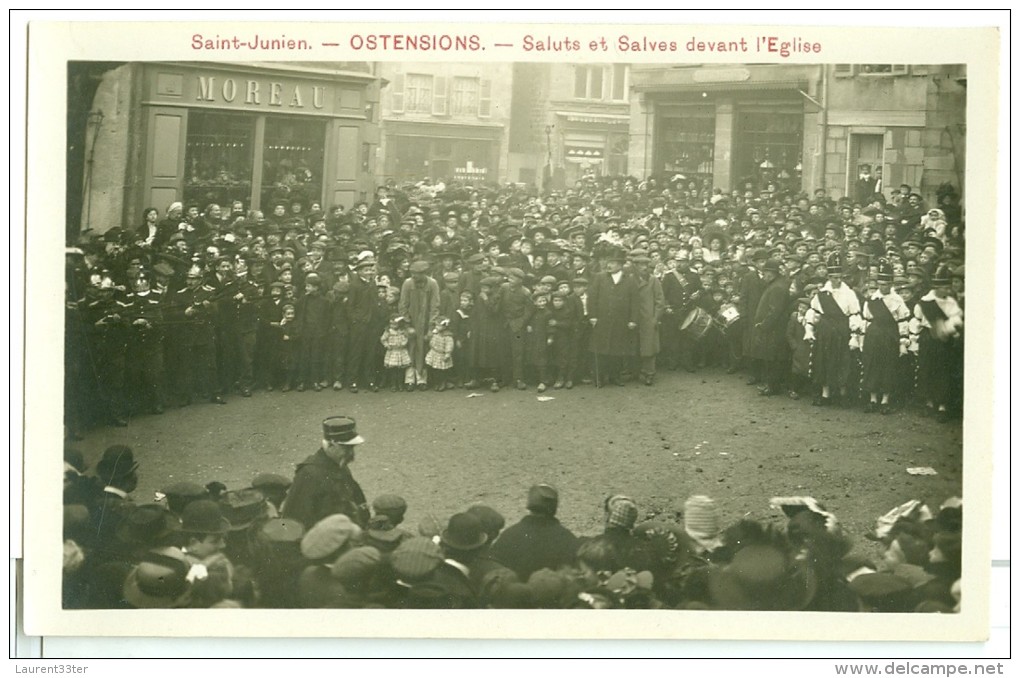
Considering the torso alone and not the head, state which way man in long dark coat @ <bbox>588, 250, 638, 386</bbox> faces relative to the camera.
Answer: toward the camera

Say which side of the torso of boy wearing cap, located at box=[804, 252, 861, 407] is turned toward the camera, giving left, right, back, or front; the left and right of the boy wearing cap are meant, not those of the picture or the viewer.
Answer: front

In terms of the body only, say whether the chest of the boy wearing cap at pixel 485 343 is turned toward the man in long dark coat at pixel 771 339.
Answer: no

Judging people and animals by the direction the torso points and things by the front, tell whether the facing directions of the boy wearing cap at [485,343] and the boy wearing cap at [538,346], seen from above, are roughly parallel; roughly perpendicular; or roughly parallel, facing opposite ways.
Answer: roughly parallel

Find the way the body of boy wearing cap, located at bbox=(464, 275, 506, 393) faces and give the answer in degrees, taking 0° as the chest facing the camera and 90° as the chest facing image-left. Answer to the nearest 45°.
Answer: approximately 0°

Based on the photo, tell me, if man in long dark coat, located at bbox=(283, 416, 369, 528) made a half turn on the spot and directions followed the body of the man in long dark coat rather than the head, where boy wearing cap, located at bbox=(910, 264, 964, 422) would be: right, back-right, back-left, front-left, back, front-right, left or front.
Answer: back

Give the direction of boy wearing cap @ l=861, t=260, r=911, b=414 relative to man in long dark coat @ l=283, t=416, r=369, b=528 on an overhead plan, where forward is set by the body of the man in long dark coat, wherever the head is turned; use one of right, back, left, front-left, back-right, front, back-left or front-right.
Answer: front

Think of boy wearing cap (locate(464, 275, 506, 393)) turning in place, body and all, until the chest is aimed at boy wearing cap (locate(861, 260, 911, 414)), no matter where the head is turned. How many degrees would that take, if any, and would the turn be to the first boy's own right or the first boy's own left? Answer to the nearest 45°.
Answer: approximately 90° to the first boy's own left

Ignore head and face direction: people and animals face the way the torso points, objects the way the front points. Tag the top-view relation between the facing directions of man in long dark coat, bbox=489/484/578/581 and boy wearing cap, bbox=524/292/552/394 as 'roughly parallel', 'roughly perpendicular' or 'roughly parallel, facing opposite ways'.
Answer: roughly parallel, facing opposite ways

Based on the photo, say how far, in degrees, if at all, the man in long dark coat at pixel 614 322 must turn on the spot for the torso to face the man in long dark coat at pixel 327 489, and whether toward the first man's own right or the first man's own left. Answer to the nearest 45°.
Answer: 0° — they already face them

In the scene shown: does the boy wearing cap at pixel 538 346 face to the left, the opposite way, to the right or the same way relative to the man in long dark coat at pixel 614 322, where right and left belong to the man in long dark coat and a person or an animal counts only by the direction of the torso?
the same way

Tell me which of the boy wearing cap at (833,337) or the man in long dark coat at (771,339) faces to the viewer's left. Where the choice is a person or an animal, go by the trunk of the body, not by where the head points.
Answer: the man in long dark coat

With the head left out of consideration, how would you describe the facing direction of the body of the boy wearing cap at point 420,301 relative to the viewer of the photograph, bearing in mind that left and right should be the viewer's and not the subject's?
facing the viewer

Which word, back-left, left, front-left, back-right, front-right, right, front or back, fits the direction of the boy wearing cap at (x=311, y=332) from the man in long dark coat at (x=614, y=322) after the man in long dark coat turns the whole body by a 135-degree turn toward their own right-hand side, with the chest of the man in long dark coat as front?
front-left
